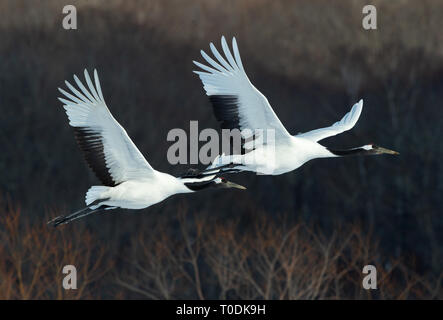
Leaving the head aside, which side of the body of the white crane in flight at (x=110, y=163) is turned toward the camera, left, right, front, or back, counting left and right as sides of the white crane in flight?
right

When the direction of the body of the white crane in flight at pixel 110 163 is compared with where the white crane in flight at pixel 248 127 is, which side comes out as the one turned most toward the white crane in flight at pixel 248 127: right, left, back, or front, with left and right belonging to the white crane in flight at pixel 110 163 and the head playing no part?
front
